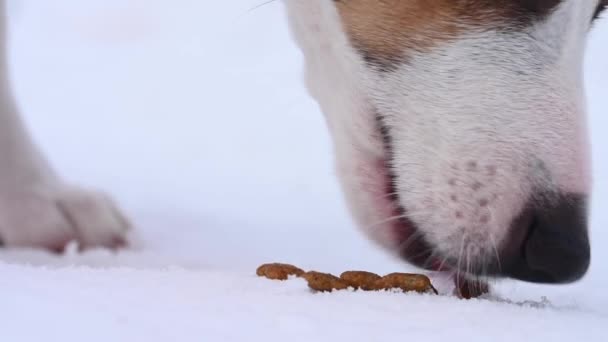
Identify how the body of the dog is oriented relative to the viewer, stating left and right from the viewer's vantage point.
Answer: facing to the right of the viewer

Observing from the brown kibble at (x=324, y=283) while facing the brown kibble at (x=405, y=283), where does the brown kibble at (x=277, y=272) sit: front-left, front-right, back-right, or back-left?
back-left
